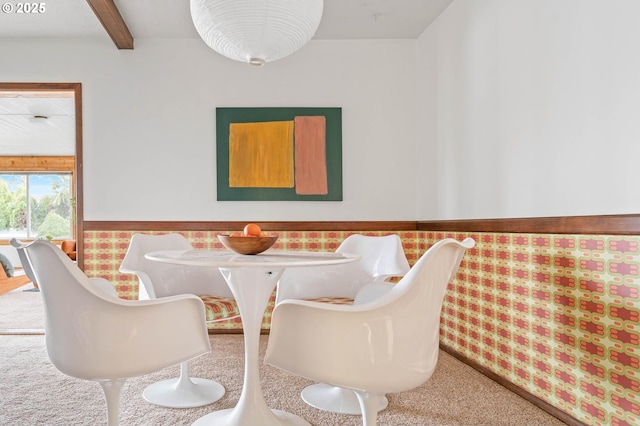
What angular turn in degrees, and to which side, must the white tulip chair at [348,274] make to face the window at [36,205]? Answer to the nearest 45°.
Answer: approximately 90° to its right

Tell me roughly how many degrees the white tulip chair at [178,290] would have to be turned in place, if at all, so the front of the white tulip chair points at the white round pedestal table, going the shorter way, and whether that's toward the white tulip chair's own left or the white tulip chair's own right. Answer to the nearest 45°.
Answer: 0° — it already faces it

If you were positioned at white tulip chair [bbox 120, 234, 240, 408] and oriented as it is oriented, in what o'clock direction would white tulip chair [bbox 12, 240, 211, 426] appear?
white tulip chair [bbox 12, 240, 211, 426] is roughly at 2 o'clock from white tulip chair [bbox 120, 234, 240, 408].

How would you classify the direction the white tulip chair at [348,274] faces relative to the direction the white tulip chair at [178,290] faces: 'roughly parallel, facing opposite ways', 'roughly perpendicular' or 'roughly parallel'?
roughly perpendicular

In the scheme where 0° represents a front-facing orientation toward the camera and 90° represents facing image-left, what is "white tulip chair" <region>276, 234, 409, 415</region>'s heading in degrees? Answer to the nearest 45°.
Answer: approximately 45°

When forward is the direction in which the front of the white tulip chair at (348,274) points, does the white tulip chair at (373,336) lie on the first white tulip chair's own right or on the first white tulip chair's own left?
on the first white tulip chair's own left
